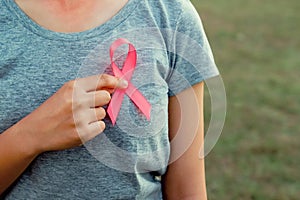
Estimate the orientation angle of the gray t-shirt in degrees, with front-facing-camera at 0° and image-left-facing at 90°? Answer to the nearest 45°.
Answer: approximately 0°
